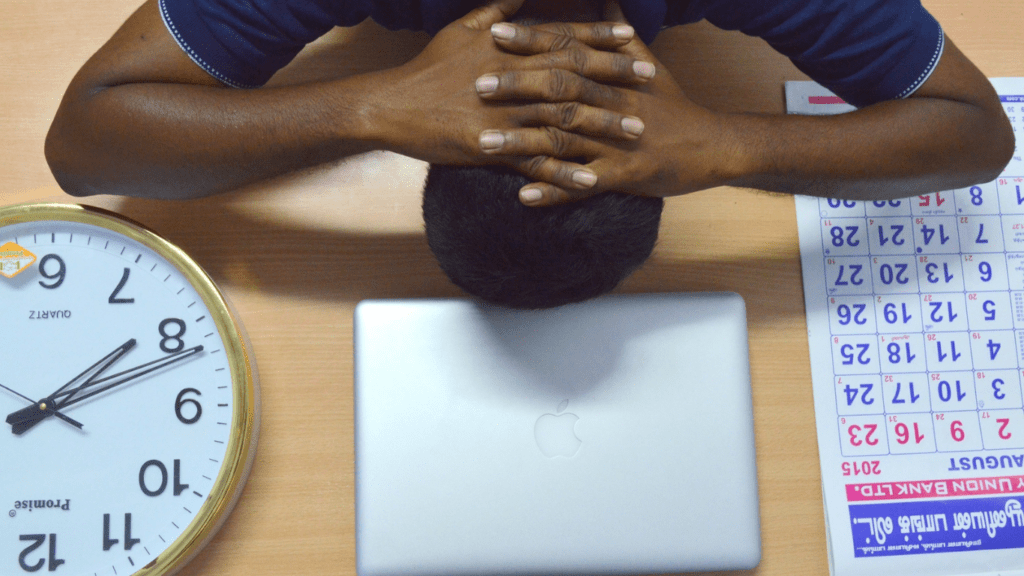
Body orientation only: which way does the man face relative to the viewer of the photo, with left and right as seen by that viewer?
facing the viewer

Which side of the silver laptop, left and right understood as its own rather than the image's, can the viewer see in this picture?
back

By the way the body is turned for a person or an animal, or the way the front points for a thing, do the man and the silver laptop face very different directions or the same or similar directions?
very different directions

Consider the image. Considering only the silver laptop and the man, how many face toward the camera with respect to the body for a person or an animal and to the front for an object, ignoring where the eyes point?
1
